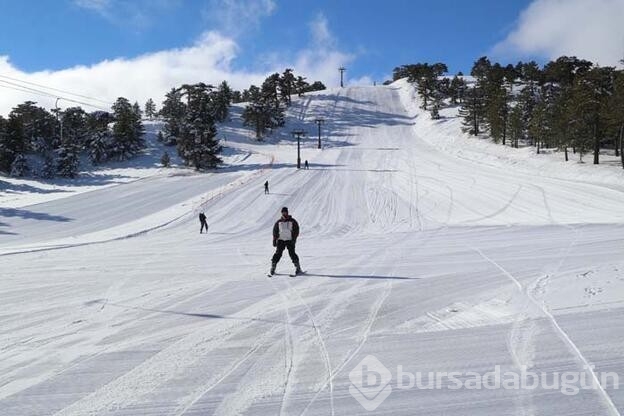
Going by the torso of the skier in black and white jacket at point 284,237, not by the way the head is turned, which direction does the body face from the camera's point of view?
toward the camera
